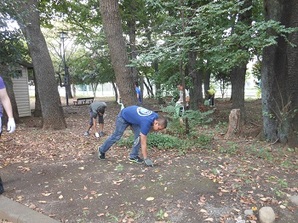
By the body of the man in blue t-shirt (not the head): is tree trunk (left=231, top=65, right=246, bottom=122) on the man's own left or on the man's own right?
on the man's own left

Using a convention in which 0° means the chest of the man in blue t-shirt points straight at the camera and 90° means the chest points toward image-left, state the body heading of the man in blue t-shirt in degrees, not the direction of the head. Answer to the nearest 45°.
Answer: approximately 270°

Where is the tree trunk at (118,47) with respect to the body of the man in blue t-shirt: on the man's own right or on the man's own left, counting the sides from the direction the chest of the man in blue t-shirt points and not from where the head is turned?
on the man's own left

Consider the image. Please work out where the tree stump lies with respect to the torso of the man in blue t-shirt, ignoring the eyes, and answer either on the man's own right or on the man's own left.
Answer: on the man's own left

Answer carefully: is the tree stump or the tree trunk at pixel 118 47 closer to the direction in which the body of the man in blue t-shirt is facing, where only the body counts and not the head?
the tree stump

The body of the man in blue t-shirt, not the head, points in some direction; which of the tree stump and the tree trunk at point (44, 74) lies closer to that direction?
the tree stump

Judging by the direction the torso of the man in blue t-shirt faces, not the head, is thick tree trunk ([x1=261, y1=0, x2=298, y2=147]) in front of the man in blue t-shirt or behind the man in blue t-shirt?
in front

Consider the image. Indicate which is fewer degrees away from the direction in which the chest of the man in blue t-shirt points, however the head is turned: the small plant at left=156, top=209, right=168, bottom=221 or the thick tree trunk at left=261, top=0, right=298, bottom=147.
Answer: the thick tree trunk

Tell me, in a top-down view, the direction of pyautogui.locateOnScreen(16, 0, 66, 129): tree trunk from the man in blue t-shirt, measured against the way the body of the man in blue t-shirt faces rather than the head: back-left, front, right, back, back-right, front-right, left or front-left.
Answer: back-left

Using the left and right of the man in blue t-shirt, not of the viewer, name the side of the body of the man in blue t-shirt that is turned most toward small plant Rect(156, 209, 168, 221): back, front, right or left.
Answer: right
